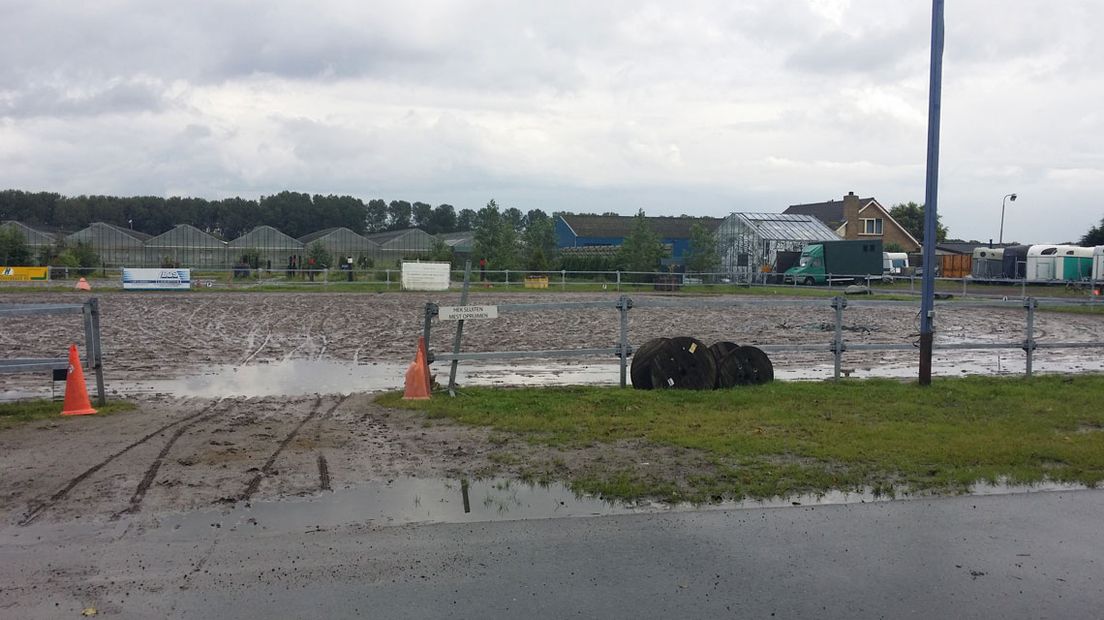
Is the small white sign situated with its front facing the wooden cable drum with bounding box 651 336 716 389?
yes

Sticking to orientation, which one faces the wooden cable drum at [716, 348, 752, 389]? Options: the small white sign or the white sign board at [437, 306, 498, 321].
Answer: the small white sign

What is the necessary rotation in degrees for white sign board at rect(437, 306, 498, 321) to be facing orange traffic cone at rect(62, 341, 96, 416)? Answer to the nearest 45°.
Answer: approximately 90° to its right

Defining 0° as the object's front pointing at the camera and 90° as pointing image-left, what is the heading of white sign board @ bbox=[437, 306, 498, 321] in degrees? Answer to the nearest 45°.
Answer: approximately 0°

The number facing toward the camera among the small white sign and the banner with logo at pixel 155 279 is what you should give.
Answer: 2

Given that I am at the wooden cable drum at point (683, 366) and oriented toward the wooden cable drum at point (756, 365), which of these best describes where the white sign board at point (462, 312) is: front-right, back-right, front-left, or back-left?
back-left

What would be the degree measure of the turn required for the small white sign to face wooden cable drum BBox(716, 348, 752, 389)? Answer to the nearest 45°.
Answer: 0° — it already faces it

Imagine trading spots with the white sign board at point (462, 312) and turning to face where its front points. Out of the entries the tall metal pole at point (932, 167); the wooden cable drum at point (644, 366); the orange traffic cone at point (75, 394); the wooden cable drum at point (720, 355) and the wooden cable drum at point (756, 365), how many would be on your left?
4
